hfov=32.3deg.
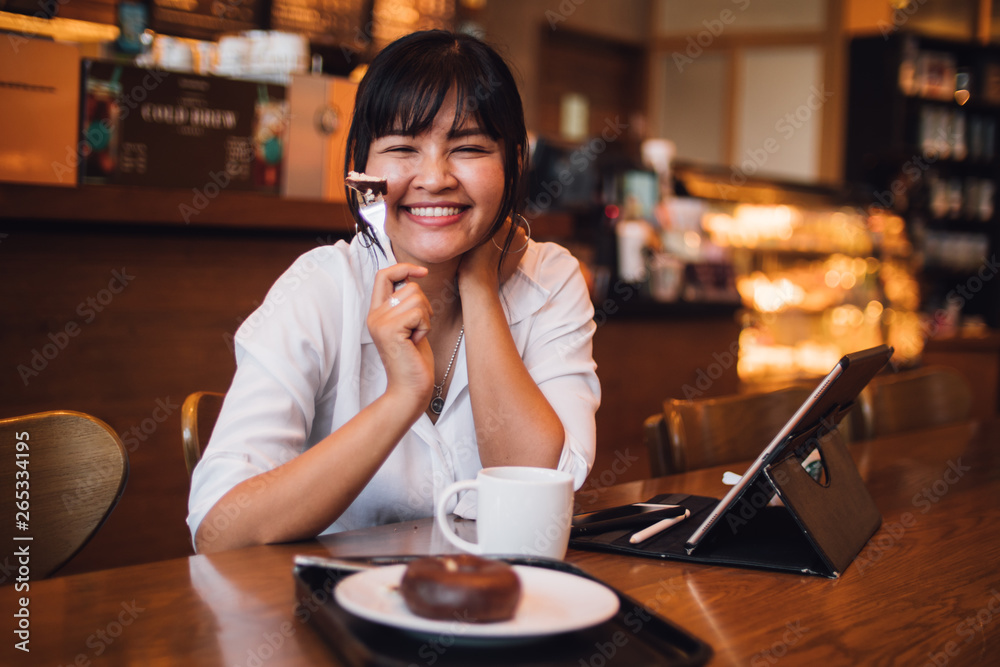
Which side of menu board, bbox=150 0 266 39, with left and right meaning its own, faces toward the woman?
front

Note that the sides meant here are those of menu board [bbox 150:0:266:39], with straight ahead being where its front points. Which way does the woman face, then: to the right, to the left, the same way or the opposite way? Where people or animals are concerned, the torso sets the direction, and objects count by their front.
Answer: the same way

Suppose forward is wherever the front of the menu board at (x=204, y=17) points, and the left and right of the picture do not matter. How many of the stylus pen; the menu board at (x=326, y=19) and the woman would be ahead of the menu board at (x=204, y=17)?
2

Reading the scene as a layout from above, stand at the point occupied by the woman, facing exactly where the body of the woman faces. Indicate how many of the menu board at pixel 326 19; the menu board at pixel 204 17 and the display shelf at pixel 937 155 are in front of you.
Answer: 0

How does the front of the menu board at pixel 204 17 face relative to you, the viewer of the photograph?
facing the viewer

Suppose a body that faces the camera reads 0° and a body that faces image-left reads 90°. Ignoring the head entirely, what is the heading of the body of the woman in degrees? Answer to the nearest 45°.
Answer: approximately 0°

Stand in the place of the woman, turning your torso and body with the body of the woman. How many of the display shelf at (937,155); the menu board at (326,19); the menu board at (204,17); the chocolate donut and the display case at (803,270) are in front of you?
1

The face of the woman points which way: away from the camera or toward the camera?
toward the camera

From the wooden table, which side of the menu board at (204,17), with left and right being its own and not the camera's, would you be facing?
front

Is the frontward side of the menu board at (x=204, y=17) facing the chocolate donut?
yes

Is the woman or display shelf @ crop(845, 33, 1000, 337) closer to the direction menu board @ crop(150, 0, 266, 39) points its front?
the woman

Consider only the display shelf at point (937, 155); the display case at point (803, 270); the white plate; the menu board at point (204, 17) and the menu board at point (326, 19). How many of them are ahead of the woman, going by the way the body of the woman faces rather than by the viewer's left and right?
1

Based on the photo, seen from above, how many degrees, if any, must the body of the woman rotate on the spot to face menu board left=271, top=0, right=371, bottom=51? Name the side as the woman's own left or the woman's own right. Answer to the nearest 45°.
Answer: approximately 180°
